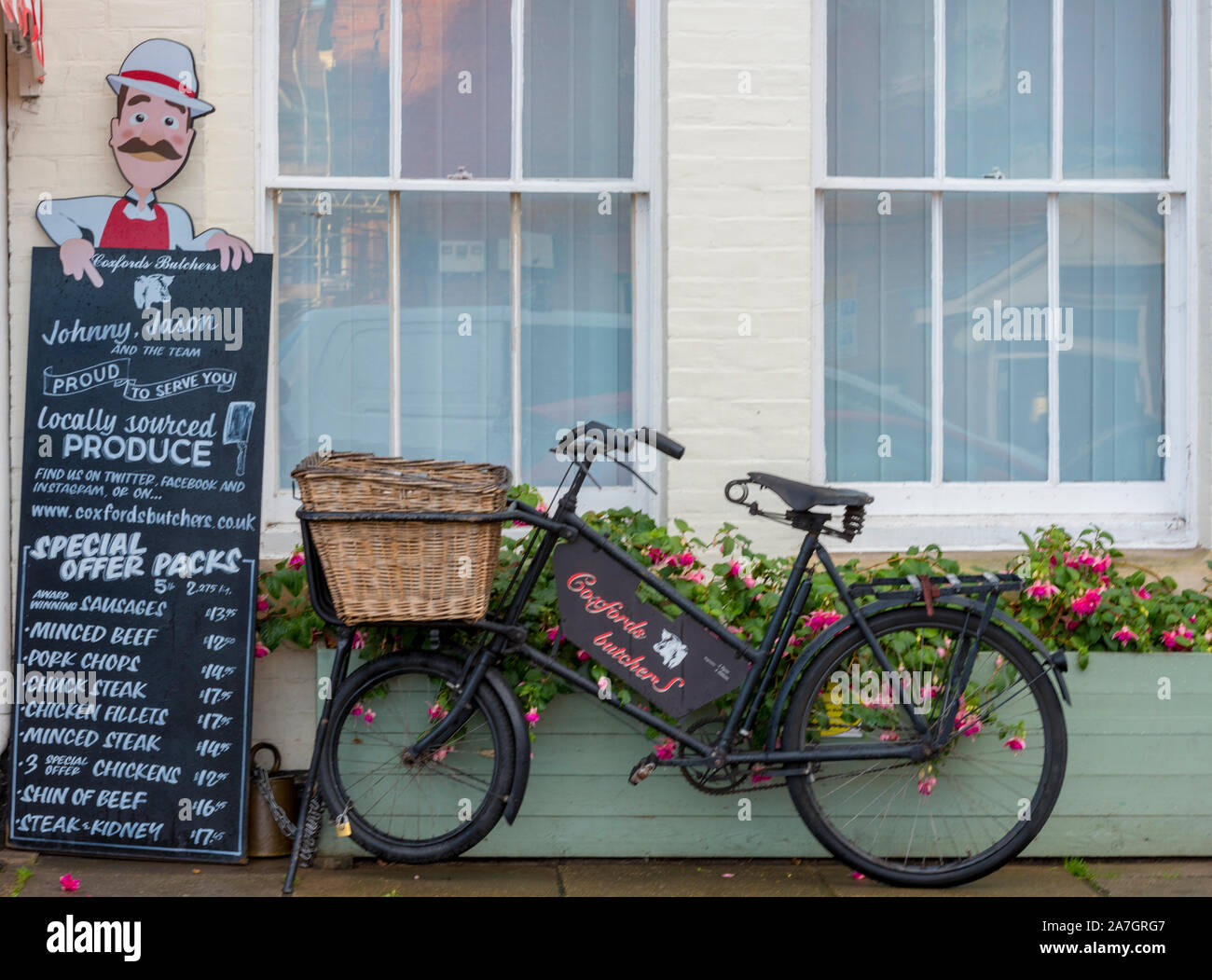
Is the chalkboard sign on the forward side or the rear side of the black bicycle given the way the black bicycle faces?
on the forward side

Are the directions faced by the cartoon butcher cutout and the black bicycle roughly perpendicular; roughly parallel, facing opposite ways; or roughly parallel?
roughly perpendicular

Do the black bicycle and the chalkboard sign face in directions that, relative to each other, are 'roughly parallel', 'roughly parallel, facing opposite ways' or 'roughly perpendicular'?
roughly perpendicular

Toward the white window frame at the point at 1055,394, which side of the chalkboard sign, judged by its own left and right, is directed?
left

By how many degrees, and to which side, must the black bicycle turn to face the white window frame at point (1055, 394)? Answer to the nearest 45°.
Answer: approximately 135° to its right

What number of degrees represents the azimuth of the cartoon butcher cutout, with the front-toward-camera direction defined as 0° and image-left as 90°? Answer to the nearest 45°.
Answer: approximately 0°

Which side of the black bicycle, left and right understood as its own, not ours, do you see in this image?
left

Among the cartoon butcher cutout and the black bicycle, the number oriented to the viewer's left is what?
1
